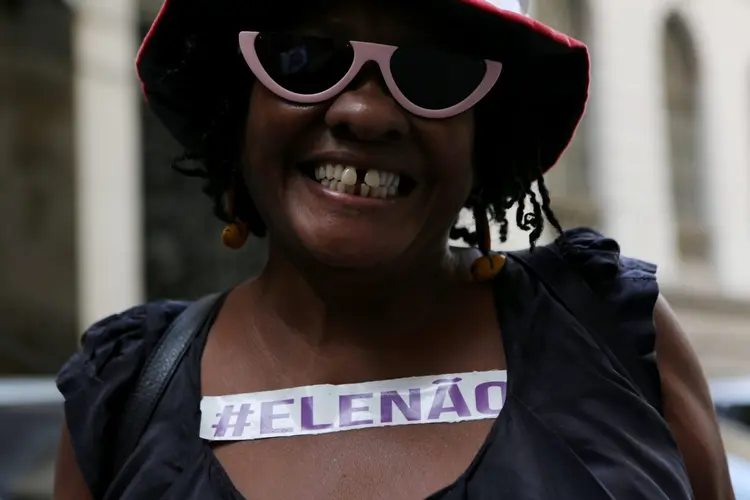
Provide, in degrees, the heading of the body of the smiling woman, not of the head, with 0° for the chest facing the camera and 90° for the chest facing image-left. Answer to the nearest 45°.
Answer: approximately 0°
